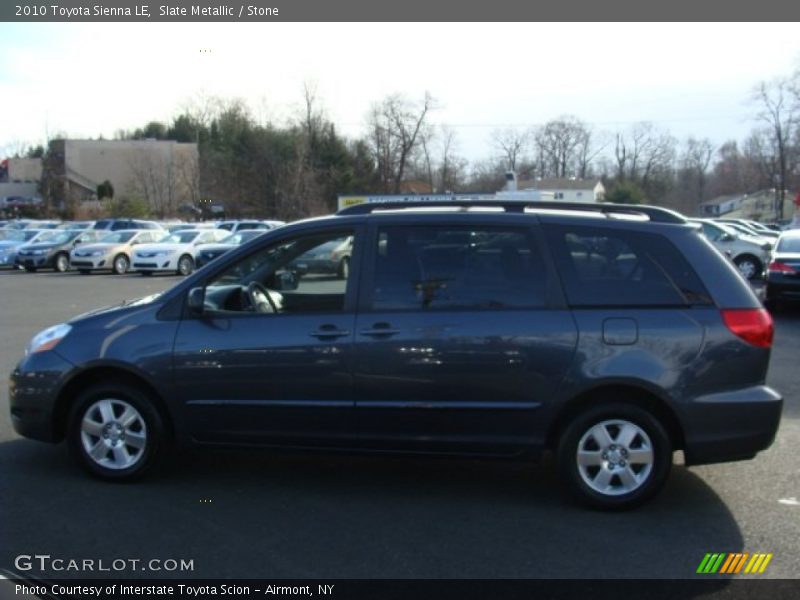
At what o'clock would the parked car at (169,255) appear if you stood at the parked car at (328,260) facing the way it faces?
the parked car at (169,255) is roughly at 4 o'clock from the parked car at (328,260).

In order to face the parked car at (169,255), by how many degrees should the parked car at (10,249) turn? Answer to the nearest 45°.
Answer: approximately 90° to its left

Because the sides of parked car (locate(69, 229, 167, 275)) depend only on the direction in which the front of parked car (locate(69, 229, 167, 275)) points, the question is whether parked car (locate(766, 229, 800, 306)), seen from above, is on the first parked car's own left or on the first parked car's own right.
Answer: on the first parked car's own left

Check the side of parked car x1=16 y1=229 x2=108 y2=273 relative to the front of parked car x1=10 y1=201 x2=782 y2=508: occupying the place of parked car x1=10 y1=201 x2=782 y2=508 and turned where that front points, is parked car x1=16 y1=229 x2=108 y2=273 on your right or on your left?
on your right

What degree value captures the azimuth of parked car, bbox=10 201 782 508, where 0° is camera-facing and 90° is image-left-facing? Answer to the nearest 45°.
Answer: approximately 90°

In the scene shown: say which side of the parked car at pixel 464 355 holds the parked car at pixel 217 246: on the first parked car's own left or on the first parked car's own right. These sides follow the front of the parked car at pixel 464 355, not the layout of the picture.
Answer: on the first parked car's own right

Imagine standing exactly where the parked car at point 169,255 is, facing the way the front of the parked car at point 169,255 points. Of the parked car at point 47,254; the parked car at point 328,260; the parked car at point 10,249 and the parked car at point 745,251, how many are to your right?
2

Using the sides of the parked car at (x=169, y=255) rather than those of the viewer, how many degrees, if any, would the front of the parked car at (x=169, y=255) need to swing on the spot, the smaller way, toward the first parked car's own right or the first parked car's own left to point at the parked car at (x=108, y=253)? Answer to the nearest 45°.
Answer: approximately 90° to the first parked car's own right
